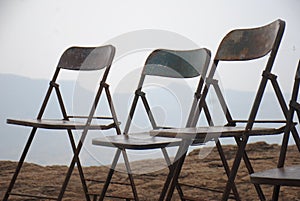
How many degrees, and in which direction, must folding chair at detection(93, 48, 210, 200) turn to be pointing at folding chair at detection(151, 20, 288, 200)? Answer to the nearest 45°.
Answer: approximately 90° to its left

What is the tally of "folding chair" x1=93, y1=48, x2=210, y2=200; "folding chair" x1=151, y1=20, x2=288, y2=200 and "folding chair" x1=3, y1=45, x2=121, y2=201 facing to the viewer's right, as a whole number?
0

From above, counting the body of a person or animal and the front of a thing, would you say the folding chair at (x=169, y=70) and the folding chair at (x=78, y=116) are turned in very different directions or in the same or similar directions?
same or similar directions

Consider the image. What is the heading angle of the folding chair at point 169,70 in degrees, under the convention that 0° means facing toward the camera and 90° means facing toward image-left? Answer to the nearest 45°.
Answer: approximately 45°

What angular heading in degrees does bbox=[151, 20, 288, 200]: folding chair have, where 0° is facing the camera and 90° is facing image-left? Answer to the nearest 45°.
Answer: approximately 45°

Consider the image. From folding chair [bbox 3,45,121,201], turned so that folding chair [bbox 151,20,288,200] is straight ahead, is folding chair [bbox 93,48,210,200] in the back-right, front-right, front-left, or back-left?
front-left

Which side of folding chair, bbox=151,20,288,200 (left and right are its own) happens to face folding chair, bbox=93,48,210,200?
right

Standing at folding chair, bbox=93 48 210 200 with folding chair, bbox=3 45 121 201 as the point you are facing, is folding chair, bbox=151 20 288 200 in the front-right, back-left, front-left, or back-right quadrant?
back-left

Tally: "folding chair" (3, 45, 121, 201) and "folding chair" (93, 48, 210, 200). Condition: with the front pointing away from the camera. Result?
0

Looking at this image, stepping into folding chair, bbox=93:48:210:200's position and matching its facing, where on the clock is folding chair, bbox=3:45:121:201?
folding chair, bbox=3:45:121:201 is roughly at 2 o'clock from folding chair, bbox=93:48:210:200.

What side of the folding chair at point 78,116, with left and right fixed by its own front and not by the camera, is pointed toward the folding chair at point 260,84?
left
